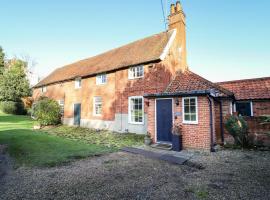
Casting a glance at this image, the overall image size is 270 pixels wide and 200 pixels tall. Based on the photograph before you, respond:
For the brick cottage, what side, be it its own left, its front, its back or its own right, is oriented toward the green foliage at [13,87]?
right

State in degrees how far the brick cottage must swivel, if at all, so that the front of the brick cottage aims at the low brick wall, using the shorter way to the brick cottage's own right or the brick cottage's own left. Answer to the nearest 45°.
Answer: approximately 90° to the brick cottage's own left

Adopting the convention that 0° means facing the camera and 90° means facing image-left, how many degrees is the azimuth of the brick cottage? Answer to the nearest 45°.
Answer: approximately 45°

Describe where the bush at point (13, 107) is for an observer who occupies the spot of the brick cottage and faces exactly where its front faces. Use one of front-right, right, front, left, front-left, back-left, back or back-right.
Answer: right

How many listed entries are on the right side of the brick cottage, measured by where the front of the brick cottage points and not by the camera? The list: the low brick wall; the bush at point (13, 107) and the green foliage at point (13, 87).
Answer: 2

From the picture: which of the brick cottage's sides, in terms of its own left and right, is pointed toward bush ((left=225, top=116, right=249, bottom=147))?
left
